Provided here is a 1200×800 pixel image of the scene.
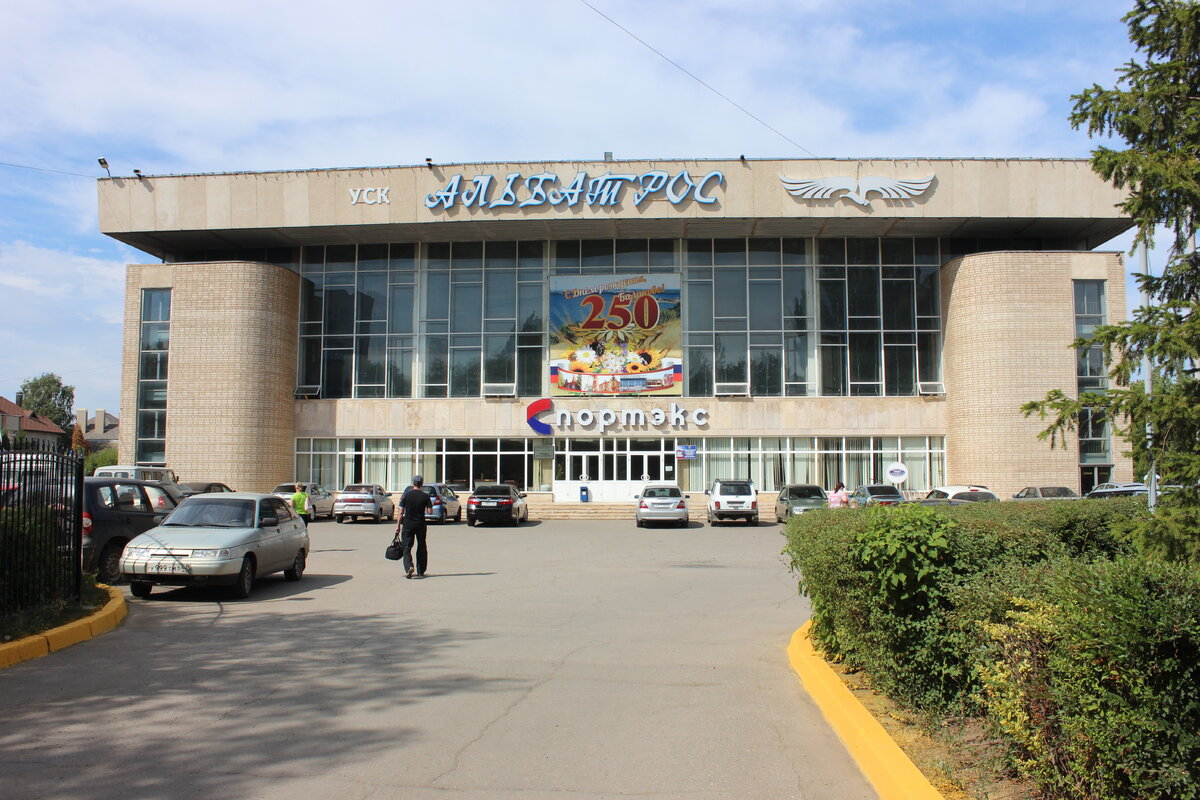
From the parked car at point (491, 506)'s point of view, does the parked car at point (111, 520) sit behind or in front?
behind

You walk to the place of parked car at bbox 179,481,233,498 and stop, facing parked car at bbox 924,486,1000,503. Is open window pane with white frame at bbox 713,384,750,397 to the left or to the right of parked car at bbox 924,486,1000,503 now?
left

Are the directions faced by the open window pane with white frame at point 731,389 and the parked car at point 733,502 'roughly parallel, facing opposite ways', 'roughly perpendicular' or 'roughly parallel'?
roughly parallel, facing opposite ways

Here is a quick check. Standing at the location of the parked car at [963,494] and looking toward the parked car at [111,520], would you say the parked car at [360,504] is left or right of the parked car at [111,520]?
right

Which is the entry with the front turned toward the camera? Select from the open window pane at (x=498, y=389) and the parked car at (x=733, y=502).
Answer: the open window pane

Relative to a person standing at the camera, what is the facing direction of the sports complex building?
facing the viewer

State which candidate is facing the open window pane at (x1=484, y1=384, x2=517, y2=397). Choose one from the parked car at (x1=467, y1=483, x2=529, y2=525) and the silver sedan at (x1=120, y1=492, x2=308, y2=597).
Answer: the parked car

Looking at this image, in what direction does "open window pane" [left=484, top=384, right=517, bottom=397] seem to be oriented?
toward the camera

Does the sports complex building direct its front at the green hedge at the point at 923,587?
yes

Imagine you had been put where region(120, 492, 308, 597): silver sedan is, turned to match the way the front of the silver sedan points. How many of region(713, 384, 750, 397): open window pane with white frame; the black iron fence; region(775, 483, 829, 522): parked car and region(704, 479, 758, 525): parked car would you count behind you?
3

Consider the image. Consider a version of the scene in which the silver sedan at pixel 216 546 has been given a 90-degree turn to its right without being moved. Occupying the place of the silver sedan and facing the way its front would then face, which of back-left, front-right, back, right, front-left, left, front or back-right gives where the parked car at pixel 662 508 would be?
right

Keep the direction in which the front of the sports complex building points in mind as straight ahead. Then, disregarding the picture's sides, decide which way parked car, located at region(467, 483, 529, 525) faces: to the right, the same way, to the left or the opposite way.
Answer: the opposite way

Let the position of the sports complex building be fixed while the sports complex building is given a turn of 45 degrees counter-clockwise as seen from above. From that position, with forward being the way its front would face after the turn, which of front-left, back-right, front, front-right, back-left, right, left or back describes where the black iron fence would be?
front-right

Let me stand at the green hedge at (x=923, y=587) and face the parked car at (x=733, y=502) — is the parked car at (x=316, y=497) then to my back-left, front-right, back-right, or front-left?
front-left

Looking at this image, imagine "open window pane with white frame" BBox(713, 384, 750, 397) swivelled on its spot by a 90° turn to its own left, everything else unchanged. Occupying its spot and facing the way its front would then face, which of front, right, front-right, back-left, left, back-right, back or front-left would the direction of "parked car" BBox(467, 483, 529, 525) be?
back-right

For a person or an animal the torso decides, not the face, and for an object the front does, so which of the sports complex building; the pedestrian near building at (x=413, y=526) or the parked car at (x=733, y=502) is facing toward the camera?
the sports complex building

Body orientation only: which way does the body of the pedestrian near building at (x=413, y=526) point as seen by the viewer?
away from the camera

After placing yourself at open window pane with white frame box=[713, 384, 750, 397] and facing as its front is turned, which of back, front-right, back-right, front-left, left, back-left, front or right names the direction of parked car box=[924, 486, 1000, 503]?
front-left

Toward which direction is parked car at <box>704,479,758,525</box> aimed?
away from the camera

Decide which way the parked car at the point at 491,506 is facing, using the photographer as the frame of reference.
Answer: facing away from the viewer

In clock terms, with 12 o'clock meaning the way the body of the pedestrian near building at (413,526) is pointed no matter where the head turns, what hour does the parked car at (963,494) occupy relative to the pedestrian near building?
The parked car is roughly at 2 o'clock from the pedestrian near building.
